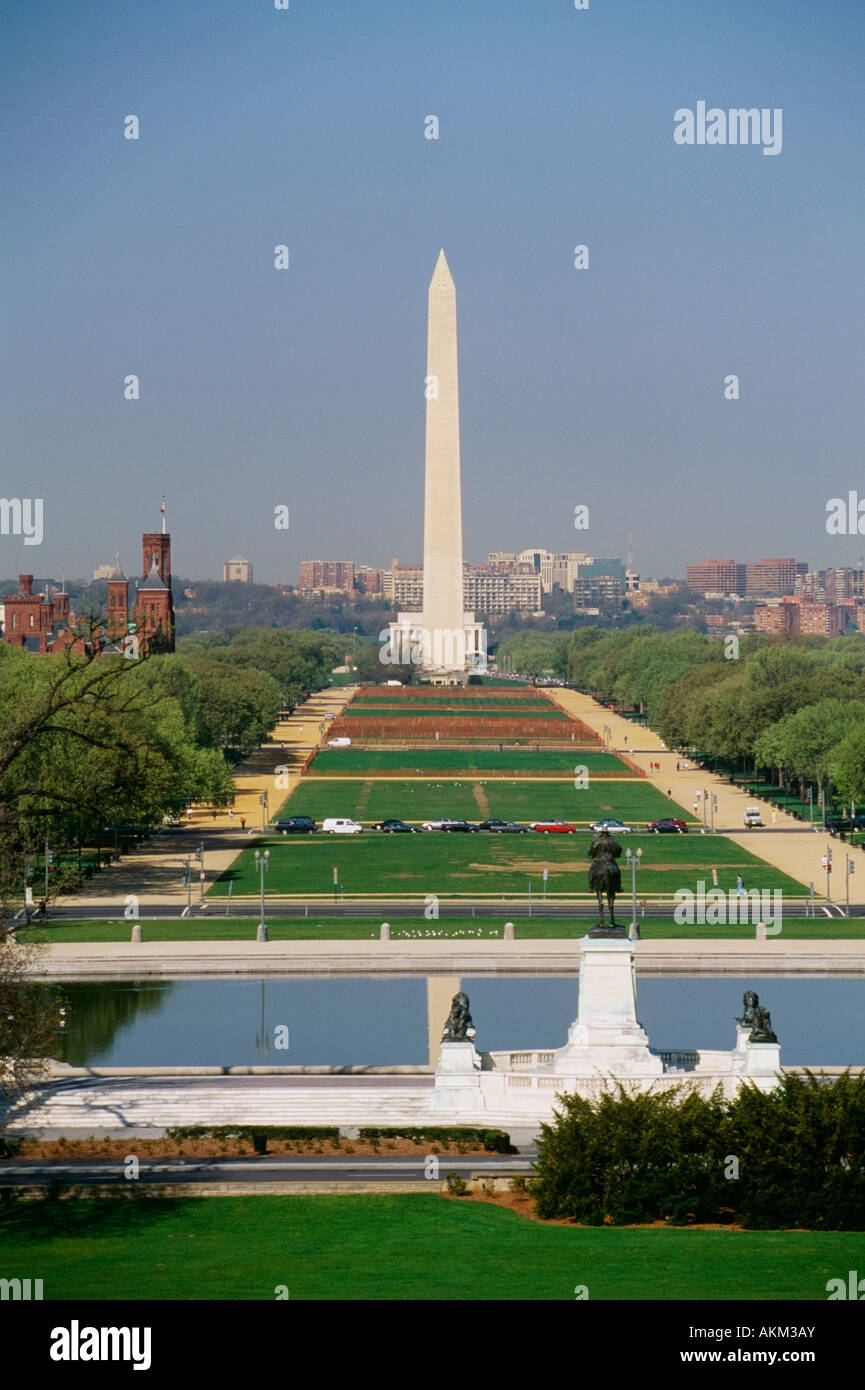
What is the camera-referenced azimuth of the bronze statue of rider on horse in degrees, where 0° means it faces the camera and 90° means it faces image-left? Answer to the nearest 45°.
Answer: approximately 180°

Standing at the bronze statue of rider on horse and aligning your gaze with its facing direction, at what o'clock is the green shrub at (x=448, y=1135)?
The green shrub is roughly at 7 o'clock from the bronze statue of rider on horse.

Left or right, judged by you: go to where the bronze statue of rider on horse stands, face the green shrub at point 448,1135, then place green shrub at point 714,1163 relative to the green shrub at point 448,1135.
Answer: left

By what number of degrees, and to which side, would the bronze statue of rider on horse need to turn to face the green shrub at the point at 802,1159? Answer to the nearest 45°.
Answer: approximately 180°

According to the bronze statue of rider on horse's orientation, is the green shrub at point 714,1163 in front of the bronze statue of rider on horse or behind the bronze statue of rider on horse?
behind
